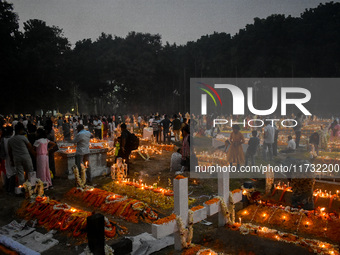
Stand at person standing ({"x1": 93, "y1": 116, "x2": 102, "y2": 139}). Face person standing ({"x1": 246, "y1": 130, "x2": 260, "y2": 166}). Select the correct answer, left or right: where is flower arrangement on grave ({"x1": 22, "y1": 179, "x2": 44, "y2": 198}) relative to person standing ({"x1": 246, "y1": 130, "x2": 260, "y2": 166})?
right

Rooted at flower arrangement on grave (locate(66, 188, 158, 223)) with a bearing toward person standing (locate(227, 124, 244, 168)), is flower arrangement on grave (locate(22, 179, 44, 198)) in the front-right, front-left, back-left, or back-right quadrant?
back-left

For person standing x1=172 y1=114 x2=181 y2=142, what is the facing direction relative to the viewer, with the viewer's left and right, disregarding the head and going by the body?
facing away from the viewer

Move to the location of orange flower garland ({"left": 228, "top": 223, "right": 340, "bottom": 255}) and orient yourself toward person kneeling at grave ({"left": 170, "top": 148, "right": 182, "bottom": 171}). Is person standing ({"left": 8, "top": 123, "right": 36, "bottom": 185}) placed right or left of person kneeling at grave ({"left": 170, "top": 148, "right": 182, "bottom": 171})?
left
